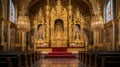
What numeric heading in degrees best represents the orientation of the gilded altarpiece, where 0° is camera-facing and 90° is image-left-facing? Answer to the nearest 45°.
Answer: approximately 0°

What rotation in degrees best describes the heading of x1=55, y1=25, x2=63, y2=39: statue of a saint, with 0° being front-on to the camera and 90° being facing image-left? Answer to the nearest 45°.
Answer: approximately 0°
